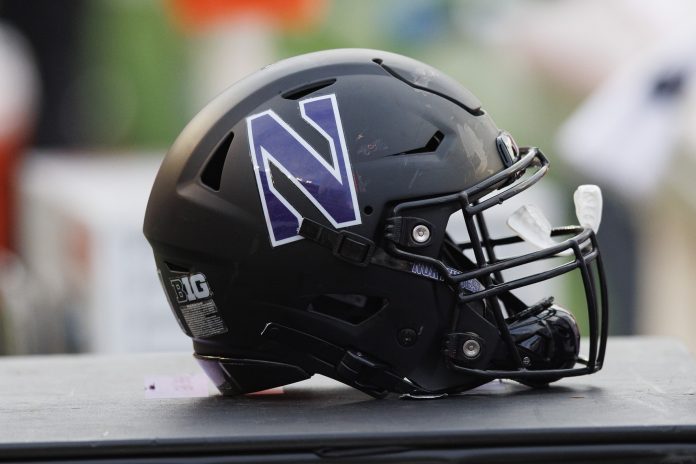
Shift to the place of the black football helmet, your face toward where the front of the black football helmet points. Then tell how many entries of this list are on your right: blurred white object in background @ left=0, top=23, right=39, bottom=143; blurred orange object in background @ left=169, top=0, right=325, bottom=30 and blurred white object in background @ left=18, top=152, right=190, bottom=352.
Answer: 0

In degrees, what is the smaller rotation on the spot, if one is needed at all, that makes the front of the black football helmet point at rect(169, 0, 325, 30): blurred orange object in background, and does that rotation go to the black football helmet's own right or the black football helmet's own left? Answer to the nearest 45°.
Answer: approximately 90° to the black football helmet's own left

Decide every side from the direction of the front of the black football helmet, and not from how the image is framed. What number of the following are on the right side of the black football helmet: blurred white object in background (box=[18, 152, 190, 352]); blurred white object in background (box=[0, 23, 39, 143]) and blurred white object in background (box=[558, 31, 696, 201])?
0

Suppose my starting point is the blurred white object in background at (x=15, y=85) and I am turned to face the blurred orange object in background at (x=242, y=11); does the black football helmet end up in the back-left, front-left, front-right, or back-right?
front-right

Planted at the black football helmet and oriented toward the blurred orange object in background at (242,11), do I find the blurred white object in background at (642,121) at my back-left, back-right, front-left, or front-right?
front-right

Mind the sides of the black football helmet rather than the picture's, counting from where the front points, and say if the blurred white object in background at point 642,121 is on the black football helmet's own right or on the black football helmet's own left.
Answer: on the black football helmet's own left

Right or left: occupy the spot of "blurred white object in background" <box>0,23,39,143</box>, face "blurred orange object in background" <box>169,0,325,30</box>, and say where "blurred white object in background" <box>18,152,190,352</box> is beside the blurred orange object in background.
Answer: right

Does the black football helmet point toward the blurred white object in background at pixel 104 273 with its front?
no

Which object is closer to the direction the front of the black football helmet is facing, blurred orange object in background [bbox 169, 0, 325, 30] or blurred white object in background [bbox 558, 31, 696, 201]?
the blurred white object in background

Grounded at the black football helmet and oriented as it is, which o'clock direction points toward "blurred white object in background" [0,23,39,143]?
The blurred white object in background is roughly at 8 o'clock from the black football helmet.

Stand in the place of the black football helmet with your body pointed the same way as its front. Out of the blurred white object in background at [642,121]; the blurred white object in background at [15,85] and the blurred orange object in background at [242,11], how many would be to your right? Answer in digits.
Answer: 0

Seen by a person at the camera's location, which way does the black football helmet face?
facing to the right of the viewer
